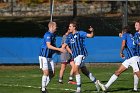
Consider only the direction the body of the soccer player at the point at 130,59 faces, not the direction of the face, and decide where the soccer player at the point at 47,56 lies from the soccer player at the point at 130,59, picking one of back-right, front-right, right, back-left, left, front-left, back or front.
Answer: front-left

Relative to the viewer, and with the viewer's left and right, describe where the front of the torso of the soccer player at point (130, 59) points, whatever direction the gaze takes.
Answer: facing away from the viewer and to the left of the viewer
